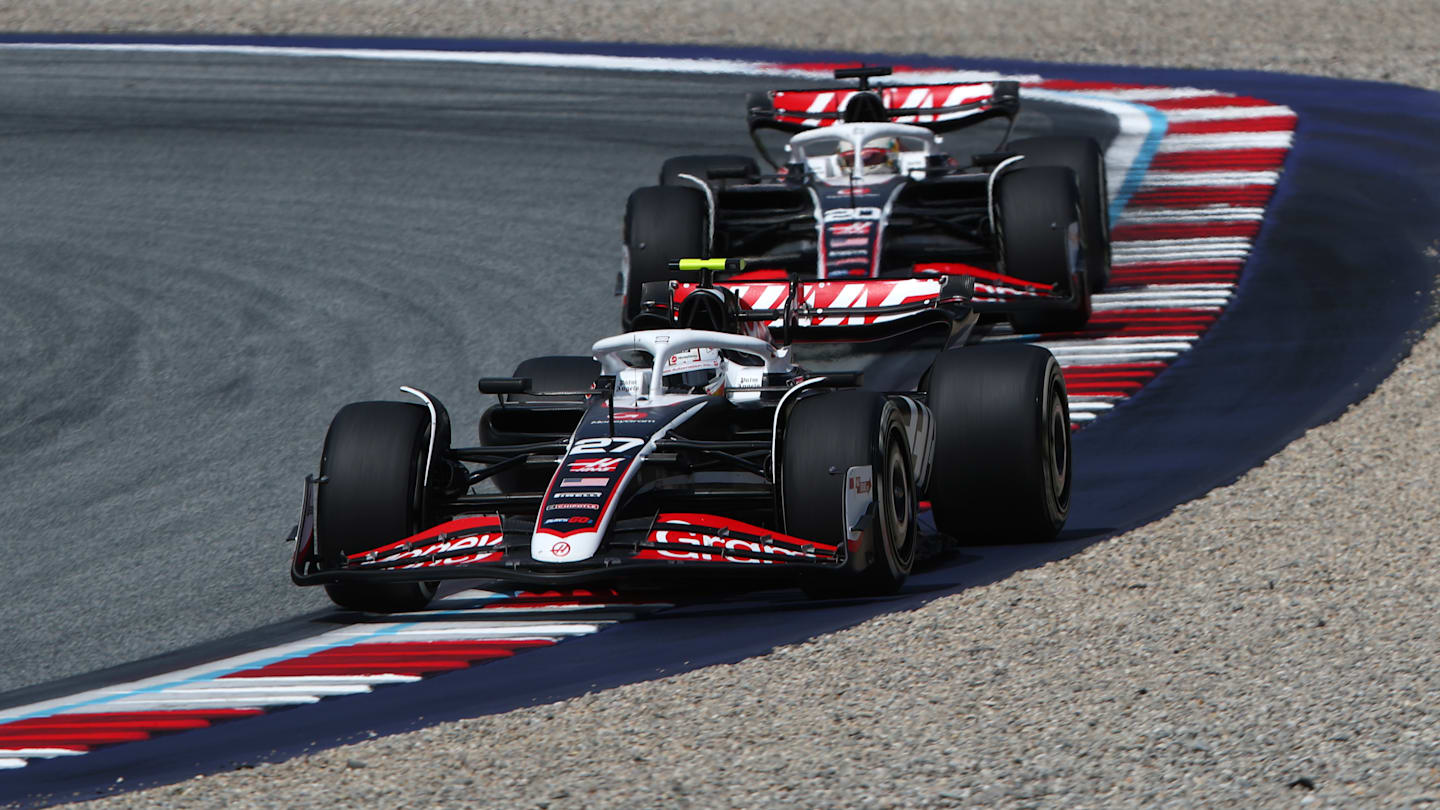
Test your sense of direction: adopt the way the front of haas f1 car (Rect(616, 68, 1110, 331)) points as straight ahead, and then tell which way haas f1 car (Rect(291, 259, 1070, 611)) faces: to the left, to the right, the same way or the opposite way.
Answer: the same way

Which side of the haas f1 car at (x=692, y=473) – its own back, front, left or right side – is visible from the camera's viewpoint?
front

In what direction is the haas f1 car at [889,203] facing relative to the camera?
toward the camera

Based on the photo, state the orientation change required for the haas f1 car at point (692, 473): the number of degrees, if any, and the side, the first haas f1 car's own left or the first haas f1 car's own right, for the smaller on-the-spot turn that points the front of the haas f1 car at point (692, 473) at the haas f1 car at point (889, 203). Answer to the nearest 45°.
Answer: approximately 180°

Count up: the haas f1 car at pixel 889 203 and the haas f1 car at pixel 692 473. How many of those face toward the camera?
2

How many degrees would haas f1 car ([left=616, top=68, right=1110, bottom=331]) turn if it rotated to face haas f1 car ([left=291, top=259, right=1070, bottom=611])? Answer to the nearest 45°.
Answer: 0° — it already faces it
